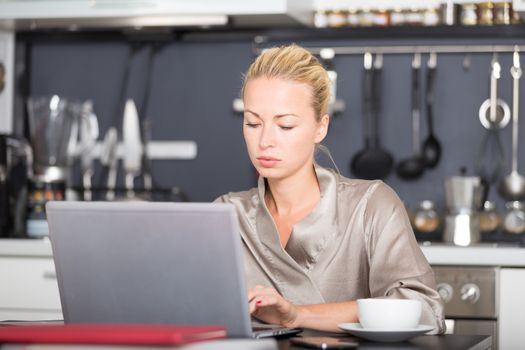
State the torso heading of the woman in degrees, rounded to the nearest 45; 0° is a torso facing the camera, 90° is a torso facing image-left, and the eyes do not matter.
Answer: approximately 45°

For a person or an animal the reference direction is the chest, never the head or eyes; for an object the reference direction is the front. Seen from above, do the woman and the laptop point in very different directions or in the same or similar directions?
very different directions

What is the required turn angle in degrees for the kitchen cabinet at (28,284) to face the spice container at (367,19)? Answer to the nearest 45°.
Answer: approximately 90° to its left

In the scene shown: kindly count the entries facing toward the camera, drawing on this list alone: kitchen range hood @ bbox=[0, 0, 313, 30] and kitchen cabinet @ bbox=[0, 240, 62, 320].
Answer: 2

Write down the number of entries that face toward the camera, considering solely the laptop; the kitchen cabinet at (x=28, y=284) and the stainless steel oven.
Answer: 2

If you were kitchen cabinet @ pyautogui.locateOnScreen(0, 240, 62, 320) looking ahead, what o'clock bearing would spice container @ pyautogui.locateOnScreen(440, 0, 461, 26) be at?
The spice container is roughly at 9 o'clock from the kitchen cabinet.

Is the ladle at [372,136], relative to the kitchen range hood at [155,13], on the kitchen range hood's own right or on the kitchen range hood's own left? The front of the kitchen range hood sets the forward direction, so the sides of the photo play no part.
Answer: on the kitchen range hood's own left

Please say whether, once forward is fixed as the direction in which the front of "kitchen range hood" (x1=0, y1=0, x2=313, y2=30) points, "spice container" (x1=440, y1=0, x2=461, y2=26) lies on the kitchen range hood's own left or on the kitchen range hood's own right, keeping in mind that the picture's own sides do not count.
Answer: on the kitchen range hood's own left
